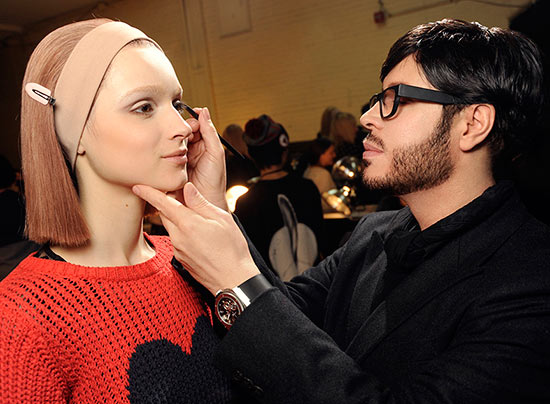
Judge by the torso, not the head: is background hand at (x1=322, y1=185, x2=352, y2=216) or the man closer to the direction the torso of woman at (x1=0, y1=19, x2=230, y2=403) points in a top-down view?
the man

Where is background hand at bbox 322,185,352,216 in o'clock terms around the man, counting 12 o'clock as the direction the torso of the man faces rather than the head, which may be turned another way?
The background hand is roughly at 3 o'clock from the man.

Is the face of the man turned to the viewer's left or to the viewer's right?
to the viewer's left

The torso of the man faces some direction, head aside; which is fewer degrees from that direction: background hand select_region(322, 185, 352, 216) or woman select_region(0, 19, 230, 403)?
the woman

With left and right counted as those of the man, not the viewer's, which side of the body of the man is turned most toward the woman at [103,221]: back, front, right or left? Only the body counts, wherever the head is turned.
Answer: front

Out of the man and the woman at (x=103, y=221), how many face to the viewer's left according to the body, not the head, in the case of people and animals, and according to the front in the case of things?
1

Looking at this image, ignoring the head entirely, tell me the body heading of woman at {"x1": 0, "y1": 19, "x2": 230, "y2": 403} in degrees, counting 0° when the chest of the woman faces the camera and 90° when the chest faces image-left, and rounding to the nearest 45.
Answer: approximately 315°

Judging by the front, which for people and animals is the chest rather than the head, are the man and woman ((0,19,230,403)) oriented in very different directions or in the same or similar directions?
very different directions

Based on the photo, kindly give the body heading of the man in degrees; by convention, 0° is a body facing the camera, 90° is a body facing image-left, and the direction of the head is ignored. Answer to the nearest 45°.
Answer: approximately 90°

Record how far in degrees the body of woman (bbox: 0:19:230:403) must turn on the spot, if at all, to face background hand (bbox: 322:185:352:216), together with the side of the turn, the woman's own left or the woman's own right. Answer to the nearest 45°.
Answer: approximately 90° to the woman's own left
